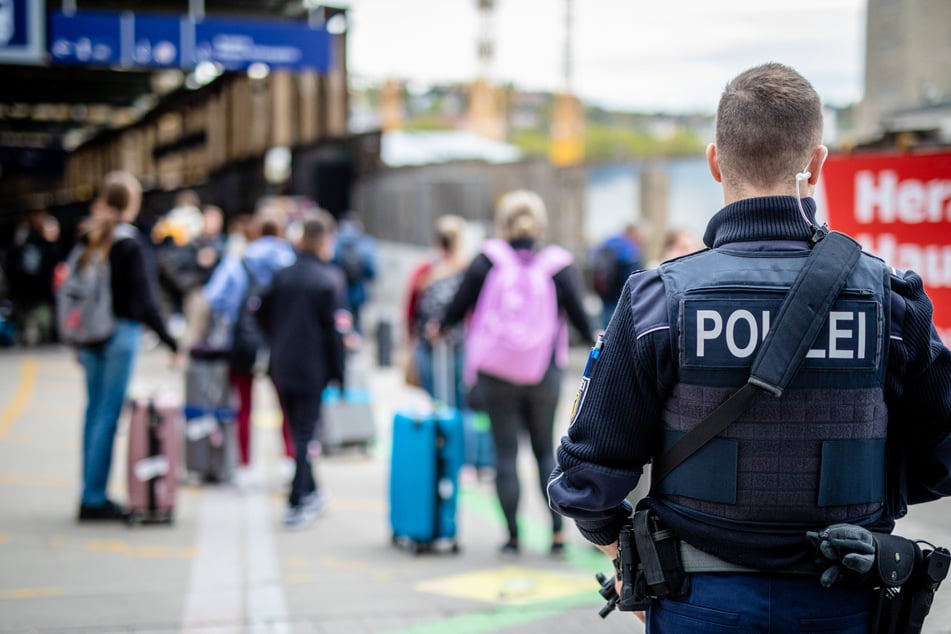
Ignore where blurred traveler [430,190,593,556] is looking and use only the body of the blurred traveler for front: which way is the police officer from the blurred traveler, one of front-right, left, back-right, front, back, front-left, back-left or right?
back

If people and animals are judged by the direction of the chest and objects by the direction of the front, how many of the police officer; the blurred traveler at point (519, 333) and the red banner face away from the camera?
2

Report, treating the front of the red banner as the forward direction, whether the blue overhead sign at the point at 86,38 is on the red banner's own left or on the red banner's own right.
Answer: on the red banner's own right

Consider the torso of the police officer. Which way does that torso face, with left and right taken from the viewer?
facing away from the viewer

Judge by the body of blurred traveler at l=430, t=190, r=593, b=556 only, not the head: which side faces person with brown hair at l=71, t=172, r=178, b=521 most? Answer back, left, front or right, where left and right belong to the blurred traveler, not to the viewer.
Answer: left

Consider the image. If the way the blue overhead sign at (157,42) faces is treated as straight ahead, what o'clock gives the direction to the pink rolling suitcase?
The pink rolling suitcase is roughly at 12 o'clock from the blue overhead sign.

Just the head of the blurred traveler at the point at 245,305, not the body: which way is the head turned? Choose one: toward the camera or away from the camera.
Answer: away from the camera

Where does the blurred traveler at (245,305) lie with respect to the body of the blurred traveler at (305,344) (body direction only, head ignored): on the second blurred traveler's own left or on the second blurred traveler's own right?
on the second blurred traveler's own left

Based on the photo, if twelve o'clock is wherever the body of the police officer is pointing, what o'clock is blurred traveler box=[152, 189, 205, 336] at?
The blurred traveler is roughly at 11 o'clock from the police officer.

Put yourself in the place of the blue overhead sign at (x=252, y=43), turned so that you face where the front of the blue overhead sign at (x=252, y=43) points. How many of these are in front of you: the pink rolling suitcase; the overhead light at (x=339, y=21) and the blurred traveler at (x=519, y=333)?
2
